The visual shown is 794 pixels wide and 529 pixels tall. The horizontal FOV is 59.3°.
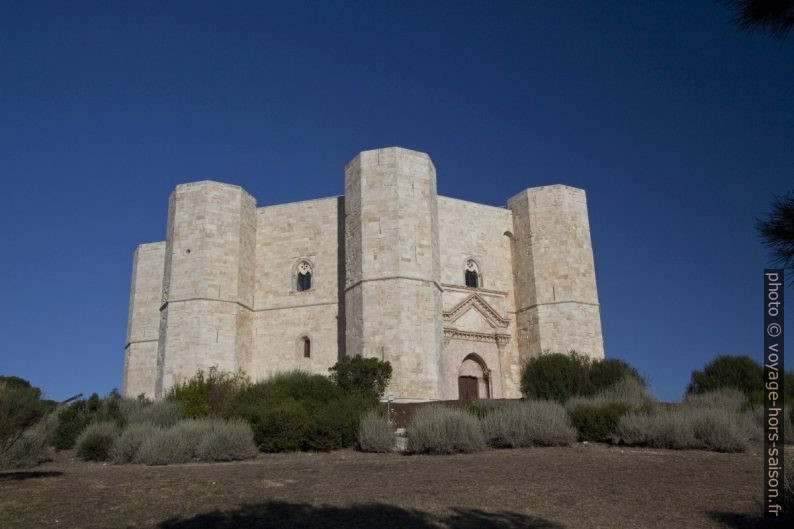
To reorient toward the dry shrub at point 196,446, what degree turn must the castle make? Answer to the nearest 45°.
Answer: approximately 45° to its right

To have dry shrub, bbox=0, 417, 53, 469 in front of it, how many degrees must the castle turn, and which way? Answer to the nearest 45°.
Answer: approximately 90° to its right

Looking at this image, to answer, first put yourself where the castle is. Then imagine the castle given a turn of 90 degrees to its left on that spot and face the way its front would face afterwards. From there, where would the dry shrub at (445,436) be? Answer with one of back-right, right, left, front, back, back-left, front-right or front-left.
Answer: back-right

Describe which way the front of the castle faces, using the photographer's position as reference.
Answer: facing the viewer and to the right of the viewer

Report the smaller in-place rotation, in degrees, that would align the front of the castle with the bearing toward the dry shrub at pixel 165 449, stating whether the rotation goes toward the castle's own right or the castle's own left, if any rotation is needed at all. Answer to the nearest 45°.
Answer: approximately 45° to the castle's own right

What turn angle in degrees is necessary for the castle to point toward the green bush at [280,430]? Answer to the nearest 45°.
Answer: approximately 45° to its right

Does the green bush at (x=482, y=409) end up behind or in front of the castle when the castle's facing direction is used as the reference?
in front

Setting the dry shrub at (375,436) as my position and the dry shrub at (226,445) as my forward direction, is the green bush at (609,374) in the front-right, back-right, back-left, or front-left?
back-right

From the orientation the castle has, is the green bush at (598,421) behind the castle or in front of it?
in front

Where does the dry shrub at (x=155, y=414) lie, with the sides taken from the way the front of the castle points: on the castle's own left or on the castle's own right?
on the castle's own right

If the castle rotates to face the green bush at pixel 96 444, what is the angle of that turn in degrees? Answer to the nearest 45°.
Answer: approximately 90° to its right
